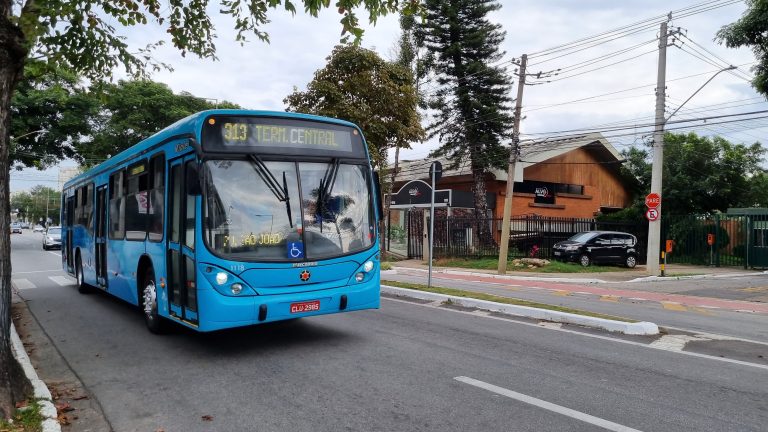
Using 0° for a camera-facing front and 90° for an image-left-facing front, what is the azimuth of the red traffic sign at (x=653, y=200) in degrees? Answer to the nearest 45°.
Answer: approximately 0°

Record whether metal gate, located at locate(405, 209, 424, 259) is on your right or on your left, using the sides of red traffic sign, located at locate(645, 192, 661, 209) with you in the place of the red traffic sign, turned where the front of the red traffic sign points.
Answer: on your right

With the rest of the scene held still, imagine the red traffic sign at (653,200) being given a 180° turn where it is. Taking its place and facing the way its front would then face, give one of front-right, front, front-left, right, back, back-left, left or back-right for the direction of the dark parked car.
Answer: front-left

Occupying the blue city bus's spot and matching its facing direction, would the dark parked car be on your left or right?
on your left

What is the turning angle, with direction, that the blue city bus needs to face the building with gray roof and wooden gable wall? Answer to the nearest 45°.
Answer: approximately 90° to its left

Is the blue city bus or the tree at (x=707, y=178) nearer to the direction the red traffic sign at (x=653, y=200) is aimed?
the blue city bus

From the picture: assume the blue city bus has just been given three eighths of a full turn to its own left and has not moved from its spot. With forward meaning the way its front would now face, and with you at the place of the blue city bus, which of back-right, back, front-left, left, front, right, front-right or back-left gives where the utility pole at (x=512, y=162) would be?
front-right

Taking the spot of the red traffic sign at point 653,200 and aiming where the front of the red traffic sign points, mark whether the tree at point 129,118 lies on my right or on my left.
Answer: on my right

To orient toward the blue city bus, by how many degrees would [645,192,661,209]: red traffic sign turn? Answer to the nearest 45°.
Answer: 0° — it already faces it

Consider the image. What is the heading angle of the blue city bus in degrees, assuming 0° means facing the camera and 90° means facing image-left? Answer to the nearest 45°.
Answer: approximately 315°

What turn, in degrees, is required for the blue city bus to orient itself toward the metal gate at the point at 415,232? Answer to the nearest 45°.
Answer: approximately 90° to its left

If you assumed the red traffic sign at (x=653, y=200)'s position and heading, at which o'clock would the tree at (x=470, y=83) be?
The tree is roughly at 4 o'clock from the red traffic sign.

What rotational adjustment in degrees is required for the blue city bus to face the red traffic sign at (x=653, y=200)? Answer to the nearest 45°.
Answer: approximately 90° to its left

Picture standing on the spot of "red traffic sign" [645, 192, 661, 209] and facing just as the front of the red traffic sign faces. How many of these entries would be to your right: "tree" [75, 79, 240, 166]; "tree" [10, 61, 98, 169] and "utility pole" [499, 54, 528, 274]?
3
